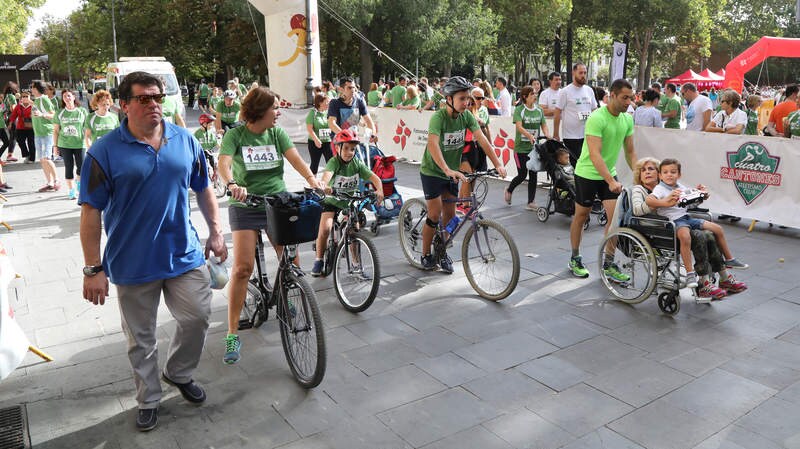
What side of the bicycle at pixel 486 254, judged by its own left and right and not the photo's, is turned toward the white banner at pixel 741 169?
left

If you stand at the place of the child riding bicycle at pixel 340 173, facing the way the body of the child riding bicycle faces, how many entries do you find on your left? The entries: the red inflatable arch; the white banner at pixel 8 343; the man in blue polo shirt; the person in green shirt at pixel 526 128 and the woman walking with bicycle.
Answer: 2

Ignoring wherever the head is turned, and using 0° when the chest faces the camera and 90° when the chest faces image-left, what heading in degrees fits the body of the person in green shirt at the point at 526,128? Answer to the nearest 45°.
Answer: approximately 315°

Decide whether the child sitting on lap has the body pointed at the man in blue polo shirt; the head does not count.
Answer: no

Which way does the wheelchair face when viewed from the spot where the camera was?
facing the viewer and to the right of the viewer

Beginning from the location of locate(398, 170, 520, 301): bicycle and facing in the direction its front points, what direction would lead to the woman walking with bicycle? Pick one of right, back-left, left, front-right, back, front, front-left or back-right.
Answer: right

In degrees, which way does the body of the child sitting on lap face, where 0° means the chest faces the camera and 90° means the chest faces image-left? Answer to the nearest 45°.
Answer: approximately 315°

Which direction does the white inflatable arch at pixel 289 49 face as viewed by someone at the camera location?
facing the viewer

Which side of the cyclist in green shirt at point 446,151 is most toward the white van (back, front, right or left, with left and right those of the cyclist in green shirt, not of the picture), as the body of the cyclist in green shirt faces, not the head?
back

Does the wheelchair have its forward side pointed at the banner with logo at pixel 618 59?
no

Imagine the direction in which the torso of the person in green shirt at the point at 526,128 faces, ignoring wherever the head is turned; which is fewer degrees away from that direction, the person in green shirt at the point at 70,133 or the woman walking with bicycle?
the woman walking with bicycle

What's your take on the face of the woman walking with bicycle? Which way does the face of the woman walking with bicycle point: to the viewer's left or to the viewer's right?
to the viewer's right

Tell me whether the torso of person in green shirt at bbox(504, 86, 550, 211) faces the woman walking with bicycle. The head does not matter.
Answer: no

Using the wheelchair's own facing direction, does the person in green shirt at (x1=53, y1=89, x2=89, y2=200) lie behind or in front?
behind

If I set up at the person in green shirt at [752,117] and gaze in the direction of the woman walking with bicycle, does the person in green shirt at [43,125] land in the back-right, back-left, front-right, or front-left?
front-right

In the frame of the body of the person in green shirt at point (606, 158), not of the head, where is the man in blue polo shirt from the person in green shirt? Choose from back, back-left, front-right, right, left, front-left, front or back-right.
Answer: right

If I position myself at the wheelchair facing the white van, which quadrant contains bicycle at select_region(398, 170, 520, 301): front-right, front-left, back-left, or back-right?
front-left

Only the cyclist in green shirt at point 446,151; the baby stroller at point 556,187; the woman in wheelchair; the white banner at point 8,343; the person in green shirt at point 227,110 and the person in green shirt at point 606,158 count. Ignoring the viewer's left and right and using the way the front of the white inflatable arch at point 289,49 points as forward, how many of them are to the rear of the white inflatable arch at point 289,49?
0

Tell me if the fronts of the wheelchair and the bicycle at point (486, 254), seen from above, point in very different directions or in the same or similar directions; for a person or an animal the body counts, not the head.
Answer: same or similar directions

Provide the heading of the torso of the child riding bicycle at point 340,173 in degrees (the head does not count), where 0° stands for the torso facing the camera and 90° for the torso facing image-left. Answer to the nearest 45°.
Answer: approximately 315°
